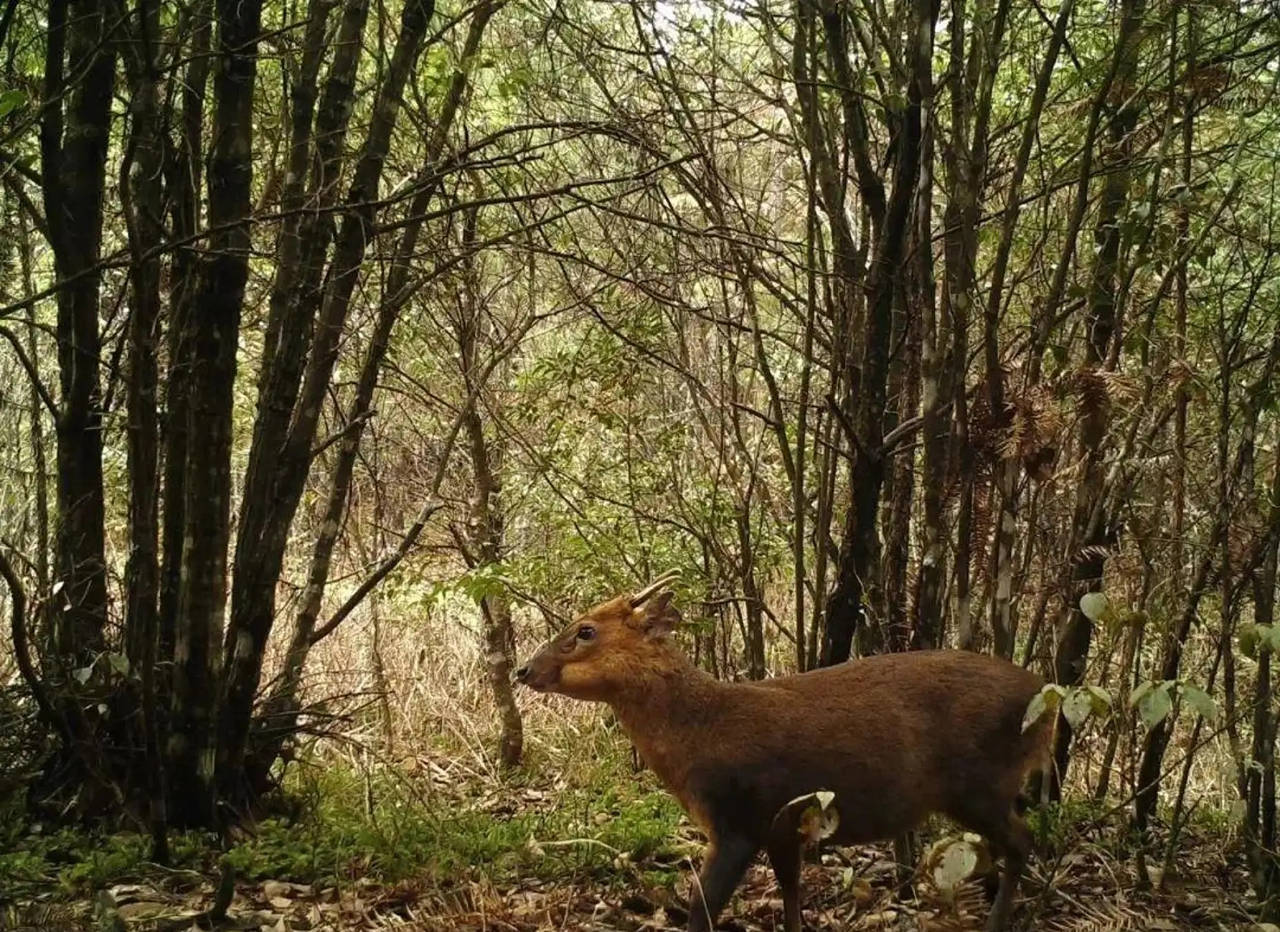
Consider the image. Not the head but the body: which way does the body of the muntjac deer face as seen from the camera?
to the viewer's left

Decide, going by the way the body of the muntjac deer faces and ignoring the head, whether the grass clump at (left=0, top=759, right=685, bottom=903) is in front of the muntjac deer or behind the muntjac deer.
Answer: in front
